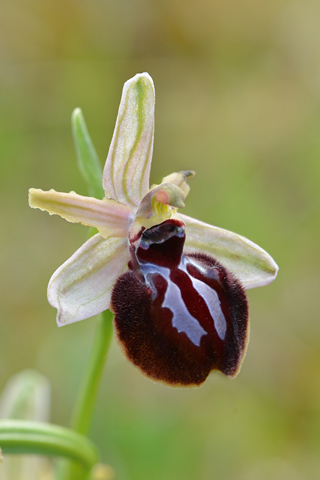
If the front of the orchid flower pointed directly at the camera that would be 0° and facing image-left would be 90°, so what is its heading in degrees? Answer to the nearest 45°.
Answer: approximately 315°
